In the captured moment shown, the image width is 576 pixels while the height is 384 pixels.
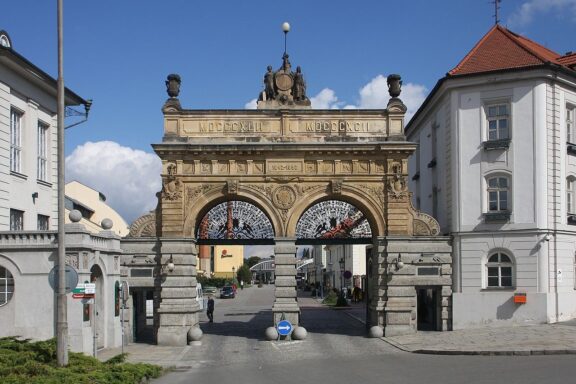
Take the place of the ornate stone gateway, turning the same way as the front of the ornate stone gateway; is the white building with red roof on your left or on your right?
on your left

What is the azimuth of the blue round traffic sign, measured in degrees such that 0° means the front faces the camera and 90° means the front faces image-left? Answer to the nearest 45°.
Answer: approximately 0°

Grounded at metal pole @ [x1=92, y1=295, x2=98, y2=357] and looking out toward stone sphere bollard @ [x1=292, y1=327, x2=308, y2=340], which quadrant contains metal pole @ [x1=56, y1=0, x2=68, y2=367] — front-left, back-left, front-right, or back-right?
back-right

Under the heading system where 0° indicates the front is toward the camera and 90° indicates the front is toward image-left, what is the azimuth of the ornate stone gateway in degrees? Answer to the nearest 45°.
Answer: approximately 0°

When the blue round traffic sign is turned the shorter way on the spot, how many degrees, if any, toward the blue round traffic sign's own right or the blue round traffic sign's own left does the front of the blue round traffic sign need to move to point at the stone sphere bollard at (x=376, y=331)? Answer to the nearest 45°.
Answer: approximately 90° to the blue round traffic sign's own left

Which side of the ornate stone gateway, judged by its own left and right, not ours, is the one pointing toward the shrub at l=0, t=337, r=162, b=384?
front

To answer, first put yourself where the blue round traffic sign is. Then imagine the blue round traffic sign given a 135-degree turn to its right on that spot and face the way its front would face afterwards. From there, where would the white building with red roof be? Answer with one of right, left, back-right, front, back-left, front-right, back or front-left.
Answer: back-right
